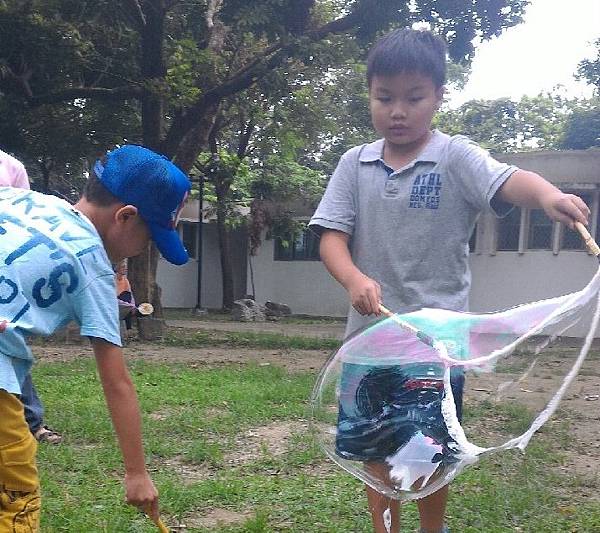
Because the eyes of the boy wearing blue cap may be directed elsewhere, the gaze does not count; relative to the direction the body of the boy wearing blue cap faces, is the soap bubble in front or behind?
in front

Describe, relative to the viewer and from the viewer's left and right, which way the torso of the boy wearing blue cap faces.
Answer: facing to the right of the viewer

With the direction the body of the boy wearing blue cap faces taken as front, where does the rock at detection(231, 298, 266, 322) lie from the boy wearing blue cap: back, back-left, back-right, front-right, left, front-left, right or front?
left
